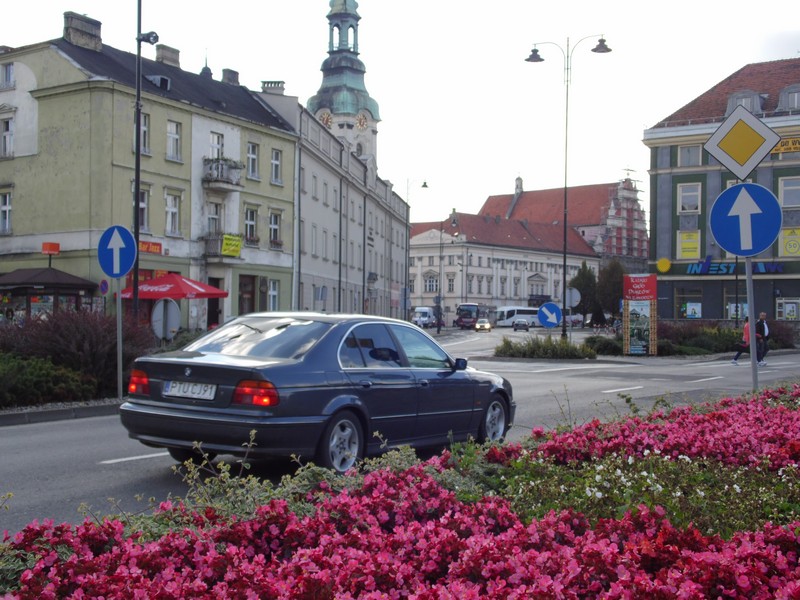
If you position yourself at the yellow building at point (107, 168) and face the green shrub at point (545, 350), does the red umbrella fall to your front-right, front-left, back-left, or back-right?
front-right

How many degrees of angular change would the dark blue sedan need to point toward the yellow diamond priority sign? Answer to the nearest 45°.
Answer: approximately 45° to its right

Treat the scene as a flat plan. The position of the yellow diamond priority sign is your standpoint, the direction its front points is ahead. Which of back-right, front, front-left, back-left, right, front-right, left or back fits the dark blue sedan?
front-right

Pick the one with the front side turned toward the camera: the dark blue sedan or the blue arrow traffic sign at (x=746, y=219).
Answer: the blue arrow traffic sign

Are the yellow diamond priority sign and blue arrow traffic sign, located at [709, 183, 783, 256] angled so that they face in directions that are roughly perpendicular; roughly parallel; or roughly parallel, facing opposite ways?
roughly parallel

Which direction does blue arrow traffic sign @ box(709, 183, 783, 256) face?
toward the camera

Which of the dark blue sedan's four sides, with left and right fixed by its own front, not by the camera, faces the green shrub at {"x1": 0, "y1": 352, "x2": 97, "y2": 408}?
left

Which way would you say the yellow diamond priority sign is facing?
toward the camera

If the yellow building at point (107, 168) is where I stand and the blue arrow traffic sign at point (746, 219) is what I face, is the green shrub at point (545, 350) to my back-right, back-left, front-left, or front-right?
front-left

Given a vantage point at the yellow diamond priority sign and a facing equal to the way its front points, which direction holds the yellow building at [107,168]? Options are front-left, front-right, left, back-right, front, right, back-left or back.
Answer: back-right

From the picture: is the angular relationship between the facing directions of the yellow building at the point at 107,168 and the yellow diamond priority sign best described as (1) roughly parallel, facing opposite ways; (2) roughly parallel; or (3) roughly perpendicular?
roughly perpendicular

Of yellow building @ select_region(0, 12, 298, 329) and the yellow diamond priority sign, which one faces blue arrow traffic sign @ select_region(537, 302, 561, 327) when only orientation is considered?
the yellow building

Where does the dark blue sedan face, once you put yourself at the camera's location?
facing away from the viewer and to the right of the viewer

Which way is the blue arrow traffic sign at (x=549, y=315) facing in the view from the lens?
facing the viewer

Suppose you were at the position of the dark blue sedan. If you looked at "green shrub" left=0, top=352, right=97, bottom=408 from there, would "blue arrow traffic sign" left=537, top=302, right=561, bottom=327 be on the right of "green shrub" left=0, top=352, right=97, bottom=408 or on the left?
right

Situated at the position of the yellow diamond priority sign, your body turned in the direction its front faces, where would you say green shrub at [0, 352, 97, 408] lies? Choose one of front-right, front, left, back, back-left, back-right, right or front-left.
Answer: right

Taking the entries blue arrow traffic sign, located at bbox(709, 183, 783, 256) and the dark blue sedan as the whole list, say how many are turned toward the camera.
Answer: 1

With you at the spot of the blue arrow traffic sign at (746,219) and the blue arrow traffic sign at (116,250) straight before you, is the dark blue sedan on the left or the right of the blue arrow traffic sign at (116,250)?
left

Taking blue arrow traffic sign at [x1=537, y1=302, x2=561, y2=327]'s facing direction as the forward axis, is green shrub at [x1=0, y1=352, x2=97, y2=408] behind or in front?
in front

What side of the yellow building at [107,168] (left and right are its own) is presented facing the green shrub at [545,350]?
front
